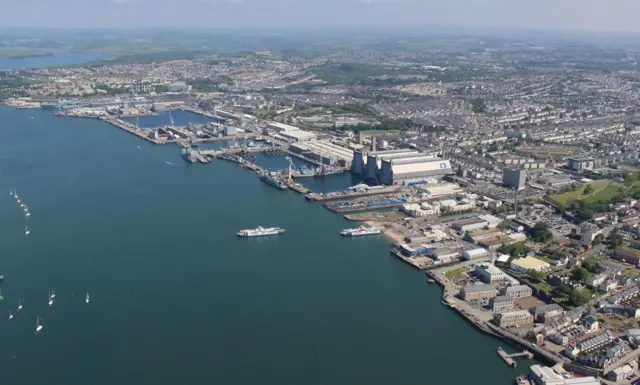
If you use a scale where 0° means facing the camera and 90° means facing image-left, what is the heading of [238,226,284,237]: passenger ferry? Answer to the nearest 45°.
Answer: approximately 90°

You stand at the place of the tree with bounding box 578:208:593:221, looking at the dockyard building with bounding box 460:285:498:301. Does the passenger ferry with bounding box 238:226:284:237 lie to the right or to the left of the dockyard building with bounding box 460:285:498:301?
right

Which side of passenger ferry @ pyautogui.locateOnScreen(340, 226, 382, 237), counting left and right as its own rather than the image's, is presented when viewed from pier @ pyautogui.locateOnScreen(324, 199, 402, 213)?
right

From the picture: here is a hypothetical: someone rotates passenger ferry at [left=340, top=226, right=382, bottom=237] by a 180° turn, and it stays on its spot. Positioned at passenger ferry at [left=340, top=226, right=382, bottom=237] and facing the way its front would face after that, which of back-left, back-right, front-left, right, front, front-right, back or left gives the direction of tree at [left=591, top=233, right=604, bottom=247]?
front

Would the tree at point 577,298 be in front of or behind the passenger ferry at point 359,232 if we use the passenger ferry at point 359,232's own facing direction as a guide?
behind

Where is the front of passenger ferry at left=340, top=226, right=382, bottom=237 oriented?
to the viewer's left
